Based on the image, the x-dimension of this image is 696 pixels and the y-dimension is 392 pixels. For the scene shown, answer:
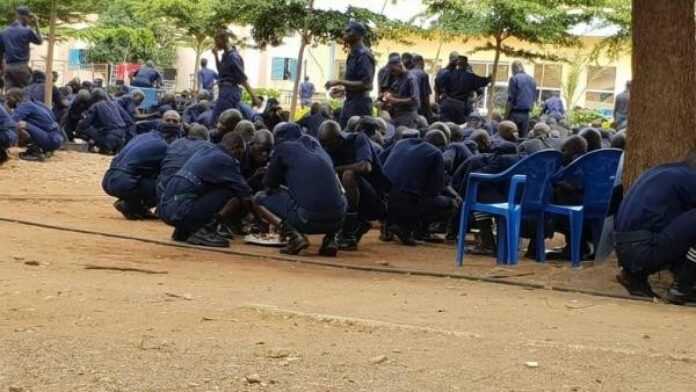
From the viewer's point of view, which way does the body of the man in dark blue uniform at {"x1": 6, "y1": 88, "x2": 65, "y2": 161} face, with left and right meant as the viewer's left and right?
facing to the left of the viewer

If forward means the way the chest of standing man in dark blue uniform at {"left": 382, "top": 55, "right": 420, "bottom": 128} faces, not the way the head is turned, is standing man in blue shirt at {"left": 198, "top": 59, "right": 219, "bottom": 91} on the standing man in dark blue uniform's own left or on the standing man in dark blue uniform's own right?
on the standing man in dark blue uniform's own right

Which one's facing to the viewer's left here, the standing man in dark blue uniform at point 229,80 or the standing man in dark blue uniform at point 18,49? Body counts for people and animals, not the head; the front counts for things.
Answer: the standing man in dark blue uniform at point 229,80

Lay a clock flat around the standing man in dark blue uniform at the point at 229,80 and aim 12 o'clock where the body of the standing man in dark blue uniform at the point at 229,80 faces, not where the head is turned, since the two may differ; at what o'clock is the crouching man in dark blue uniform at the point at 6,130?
the crouching man in dark blue uniform at the point at 6,130 is roughly at 12 o'clock from the standing man in dark blue uniform at the point at 229,80.

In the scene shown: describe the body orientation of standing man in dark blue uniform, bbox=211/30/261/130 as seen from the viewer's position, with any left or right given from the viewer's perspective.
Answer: facing to the left of the viewer

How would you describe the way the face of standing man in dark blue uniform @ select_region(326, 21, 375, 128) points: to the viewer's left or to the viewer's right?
to the viewer's left

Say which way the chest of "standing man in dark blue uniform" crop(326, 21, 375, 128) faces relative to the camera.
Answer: to the viewer's left

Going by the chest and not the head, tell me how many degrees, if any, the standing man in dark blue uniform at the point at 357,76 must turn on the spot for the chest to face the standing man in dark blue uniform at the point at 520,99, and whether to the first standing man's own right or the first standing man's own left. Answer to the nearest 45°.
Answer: approximately 135° to the first standing man's own right
